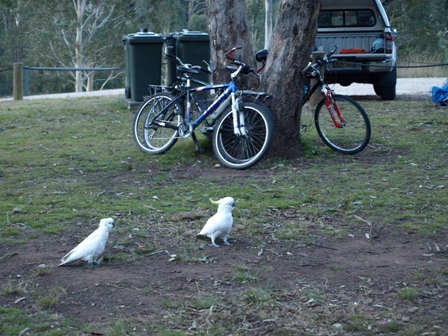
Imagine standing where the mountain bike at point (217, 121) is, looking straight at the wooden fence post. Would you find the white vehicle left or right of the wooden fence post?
right

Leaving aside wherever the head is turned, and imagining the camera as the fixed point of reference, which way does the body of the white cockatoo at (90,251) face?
to the viewer's right

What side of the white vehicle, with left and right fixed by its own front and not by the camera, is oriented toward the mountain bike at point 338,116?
back

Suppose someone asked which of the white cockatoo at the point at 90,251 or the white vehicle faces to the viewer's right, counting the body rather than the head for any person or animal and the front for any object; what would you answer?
the white cockatoo

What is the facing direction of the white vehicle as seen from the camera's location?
facing away from the viewer
